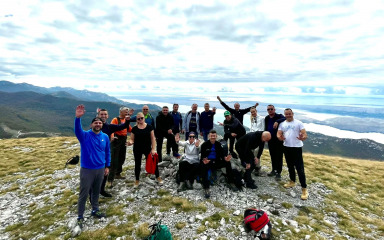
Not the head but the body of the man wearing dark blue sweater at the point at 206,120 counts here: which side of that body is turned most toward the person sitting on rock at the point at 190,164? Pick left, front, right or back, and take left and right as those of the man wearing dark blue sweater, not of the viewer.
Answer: front

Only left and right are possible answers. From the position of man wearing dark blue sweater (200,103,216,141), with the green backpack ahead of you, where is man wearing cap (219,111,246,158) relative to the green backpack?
left

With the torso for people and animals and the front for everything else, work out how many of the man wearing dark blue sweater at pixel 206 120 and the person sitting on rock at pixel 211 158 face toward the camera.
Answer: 2

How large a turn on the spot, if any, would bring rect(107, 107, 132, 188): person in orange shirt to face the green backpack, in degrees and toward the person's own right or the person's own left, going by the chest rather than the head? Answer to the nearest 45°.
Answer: approximately 45° to the person's own right

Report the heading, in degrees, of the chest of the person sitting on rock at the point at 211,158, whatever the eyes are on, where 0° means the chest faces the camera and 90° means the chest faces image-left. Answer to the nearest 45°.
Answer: approximately 0°

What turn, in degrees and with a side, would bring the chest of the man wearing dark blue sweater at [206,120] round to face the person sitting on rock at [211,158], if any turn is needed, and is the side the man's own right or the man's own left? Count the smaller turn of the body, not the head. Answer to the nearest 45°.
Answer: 0° — they already face them

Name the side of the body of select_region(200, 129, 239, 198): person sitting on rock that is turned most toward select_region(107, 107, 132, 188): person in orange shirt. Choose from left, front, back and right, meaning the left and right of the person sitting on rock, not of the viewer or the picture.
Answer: right

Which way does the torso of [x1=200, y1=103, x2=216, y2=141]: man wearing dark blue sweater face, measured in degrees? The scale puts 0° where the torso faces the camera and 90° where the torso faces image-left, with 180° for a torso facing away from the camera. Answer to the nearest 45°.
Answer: approximately 0°

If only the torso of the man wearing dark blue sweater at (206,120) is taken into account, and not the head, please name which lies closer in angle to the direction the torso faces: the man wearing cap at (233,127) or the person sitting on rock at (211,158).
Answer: the person sitting on rock

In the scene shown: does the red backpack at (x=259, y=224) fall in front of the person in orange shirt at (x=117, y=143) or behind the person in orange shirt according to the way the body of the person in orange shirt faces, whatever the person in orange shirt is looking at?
in front

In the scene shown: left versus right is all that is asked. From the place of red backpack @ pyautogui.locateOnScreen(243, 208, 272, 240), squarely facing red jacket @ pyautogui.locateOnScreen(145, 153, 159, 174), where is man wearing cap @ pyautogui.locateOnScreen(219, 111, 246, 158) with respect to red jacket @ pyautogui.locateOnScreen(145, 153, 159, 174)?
right
